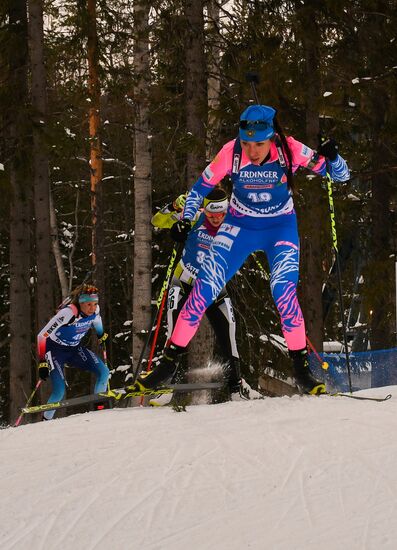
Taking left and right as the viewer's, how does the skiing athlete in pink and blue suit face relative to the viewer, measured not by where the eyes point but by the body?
facing the viewer

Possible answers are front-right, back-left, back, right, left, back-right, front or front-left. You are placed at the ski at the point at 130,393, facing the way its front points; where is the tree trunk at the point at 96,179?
right

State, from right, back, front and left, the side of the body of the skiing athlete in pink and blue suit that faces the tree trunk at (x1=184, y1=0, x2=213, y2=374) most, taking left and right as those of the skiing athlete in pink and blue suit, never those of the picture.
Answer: back

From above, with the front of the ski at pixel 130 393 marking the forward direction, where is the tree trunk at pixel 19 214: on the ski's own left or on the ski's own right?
on the ski's own right

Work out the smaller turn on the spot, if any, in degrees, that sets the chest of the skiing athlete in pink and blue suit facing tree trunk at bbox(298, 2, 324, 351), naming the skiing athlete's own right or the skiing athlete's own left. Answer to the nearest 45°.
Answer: approximately 180°

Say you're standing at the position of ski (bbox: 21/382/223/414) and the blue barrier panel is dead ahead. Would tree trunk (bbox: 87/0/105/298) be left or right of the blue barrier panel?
left

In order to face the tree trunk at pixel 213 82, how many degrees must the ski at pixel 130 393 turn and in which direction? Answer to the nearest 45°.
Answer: approximately 90° to its right

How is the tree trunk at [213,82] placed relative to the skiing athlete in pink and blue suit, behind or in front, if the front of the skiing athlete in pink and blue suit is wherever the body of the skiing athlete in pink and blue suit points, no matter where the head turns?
behind

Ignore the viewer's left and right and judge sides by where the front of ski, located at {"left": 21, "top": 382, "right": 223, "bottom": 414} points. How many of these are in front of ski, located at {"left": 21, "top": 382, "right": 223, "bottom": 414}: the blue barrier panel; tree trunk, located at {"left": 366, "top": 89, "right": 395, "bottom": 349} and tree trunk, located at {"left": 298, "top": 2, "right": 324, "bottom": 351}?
0

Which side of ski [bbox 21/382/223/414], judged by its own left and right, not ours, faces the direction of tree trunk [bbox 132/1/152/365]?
right

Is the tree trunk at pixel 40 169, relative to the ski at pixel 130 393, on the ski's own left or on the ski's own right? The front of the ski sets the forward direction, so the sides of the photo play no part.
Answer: on the ski's own right

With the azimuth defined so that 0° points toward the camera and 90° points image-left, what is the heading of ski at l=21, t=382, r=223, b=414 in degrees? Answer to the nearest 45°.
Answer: approximately 90°
